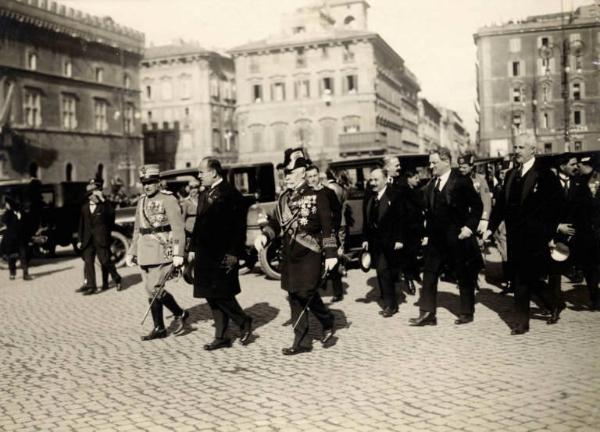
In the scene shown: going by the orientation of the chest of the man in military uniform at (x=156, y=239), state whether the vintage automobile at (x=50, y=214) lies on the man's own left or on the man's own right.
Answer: on the man's own right

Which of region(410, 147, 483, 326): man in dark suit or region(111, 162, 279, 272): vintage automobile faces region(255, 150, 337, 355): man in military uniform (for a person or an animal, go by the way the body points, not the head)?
the man in dark suit

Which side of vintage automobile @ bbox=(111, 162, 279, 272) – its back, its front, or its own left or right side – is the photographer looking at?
left

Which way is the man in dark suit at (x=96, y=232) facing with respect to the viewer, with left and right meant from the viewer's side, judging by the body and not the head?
facing the viewer and to the left of the viewer

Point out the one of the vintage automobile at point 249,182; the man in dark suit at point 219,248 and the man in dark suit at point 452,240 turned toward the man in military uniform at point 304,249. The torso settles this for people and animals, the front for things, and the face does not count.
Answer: the man in dark suit at point 452,240

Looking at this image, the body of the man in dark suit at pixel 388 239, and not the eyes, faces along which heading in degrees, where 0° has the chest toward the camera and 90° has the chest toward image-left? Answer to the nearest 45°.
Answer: approximately 45°

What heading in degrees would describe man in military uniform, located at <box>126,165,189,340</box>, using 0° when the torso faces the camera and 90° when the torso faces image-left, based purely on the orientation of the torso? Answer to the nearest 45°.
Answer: approximately 45°

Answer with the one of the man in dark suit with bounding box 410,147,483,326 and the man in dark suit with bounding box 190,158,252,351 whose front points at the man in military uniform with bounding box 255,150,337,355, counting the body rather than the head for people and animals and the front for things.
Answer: the man in dark suit with bounding box 410,147,483,326

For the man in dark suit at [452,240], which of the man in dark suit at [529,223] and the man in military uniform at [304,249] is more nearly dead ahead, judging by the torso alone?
the man in military uniform

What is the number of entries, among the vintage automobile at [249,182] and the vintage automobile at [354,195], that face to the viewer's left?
2

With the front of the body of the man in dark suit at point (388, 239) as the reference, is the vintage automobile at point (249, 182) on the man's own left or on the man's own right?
on the man's own right

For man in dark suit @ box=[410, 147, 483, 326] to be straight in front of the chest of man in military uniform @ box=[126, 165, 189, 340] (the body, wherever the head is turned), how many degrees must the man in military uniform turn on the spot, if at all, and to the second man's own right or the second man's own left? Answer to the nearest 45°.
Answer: approximately 135° to the second man's own left

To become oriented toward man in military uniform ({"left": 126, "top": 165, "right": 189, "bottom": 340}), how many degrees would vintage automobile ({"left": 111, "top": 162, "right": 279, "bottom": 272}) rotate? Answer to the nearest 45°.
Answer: approximately 90° to its left

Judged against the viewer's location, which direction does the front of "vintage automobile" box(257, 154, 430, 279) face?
facing to the left of the viewer
